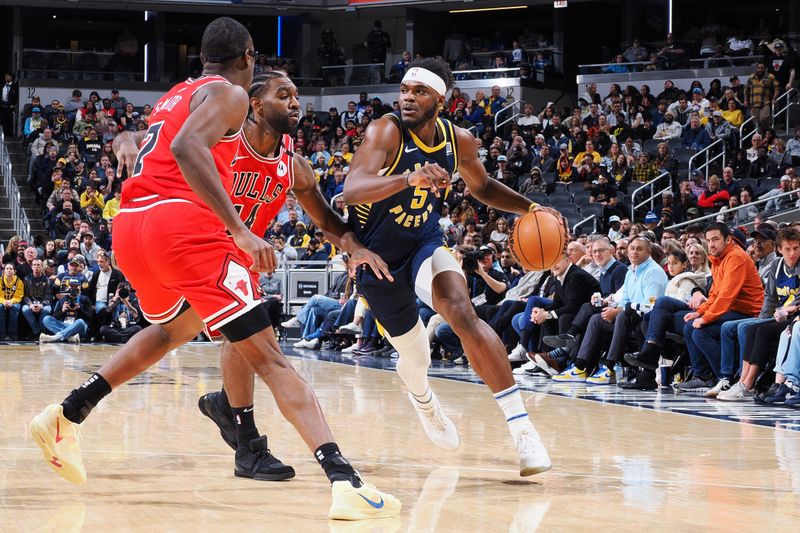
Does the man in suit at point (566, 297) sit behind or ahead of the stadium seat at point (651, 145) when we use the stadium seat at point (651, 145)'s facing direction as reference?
ahead

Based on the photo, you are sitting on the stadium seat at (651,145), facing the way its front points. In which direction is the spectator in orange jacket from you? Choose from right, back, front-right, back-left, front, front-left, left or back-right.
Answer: front-left

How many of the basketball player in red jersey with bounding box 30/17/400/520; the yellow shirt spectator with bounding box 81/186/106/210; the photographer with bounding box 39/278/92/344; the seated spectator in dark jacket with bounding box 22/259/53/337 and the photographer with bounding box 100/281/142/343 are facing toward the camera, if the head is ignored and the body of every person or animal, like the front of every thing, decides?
4

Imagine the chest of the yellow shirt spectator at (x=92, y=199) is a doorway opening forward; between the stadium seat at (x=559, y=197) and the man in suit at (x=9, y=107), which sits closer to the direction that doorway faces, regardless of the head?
the stadium seat

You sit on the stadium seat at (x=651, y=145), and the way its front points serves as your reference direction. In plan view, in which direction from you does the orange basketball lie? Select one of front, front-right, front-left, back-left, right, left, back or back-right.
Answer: front-left

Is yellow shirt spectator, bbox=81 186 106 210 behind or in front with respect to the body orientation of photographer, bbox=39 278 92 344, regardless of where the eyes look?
behind

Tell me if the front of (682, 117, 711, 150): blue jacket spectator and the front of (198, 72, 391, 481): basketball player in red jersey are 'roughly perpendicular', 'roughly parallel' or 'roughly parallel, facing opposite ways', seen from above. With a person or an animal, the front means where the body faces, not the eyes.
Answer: roughly perpendicular

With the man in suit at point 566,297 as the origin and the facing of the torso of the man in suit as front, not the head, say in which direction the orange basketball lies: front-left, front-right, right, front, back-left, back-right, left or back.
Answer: front-left

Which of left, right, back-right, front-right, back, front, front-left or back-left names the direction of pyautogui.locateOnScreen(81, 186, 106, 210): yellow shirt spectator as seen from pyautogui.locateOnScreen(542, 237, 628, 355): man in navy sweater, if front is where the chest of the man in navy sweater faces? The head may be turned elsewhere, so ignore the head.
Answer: right
